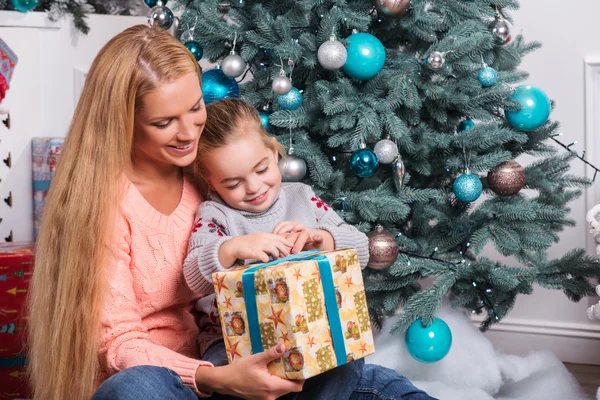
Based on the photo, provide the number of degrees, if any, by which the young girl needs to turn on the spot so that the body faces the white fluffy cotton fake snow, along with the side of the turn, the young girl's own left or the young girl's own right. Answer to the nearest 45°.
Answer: approximately 135° to the young girl's own left

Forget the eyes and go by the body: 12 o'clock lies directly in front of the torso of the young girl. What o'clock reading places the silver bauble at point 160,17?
The silver bauble is roughly at 5 o'clock from the young girl.

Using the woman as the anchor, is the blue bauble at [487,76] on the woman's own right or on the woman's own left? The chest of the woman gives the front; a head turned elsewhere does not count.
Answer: on the woman's own left

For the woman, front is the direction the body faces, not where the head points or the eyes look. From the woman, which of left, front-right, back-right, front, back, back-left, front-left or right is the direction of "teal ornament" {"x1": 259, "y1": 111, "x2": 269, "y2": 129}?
left

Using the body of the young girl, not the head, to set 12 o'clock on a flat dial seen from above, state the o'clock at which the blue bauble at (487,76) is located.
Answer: The blue bauble is roughly at 8 o'clock from the young girl.

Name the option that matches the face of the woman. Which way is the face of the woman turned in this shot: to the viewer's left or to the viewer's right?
to the viewer's right

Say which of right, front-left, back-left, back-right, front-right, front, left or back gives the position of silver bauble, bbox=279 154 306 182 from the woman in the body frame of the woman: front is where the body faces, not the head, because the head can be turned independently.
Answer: left

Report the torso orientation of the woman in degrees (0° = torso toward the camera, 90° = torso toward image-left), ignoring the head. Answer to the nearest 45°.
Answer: approximately 315°

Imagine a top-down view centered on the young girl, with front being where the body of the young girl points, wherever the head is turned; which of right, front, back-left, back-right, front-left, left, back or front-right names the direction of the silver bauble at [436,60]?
back-left
